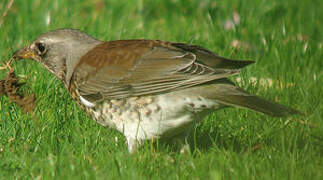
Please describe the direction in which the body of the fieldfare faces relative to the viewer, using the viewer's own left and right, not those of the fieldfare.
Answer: facing to the left of the viewer
